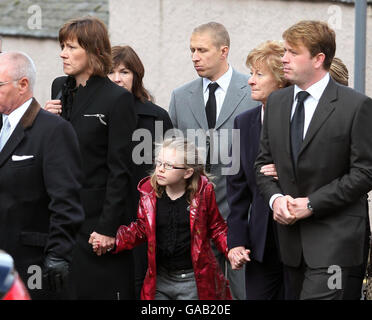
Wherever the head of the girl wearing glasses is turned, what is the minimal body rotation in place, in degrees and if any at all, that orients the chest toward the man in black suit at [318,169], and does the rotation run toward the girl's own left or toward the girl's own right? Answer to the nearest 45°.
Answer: approximately 45° to the girl's own left

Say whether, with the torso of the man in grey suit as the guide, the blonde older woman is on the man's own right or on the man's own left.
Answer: on the man's own left

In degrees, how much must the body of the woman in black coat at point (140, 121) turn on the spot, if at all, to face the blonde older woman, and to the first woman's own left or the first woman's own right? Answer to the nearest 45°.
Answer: approximately 90° to the first woman's own left

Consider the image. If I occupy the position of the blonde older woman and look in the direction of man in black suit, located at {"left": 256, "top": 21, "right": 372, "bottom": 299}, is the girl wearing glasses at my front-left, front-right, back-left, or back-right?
back-right

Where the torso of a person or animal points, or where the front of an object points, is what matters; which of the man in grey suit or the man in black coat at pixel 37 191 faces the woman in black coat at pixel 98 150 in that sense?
the man in grey suit

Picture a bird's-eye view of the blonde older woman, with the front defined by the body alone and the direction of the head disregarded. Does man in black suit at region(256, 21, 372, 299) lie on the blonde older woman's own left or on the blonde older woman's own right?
on the blonde older woman's own left

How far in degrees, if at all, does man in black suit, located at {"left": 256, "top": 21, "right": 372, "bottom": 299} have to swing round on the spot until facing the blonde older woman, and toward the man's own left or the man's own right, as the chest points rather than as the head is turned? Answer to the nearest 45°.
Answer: approximately 90° to the man's own right
